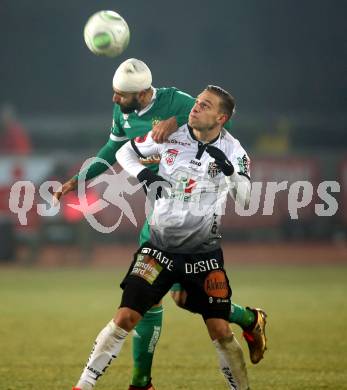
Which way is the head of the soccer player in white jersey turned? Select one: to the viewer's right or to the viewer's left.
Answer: to the viewer's left

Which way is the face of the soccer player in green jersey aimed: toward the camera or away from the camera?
toward the camera

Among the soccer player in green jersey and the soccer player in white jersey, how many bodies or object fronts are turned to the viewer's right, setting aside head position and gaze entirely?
0

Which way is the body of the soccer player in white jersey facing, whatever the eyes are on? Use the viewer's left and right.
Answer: facing the viewer

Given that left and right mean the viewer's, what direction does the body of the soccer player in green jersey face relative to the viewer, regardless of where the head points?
facing the viewer and to the left of the viewer
